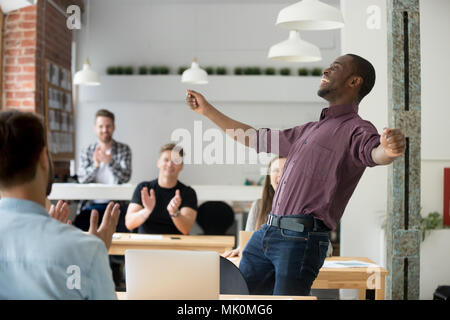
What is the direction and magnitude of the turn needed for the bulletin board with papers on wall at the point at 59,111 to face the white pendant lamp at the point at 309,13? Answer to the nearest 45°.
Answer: approximately 45° to its right

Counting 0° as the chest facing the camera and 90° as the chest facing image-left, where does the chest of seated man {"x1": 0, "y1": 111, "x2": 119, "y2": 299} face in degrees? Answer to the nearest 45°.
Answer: approximately 225°

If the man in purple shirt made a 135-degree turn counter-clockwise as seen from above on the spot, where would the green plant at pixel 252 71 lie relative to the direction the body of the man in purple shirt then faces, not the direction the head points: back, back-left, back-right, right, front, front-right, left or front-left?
left

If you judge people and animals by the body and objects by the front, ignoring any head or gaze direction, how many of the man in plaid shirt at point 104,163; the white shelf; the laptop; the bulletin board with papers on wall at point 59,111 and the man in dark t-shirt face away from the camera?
1

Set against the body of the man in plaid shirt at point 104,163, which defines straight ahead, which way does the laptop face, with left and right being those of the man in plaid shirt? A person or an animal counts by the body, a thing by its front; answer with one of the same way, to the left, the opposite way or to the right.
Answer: the opposite way

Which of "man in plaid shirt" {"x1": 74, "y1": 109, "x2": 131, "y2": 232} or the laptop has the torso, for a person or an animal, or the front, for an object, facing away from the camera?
the laptop

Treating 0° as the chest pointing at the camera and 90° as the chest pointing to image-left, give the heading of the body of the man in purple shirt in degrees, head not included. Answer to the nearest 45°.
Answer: approximately 45°

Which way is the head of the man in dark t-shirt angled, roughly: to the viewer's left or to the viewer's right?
to the viewer's right

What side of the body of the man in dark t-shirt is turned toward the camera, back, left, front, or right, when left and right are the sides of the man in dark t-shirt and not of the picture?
front

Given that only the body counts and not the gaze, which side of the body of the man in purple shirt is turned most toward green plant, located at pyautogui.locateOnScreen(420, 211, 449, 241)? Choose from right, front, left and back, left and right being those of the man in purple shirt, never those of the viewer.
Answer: back

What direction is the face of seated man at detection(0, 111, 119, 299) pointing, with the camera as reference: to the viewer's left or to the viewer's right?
to the viewer's right

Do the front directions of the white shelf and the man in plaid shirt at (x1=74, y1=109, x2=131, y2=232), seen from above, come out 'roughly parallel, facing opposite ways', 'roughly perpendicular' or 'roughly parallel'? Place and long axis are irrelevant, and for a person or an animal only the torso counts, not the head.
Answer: roughly parallel

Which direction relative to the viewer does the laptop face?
away from the camera

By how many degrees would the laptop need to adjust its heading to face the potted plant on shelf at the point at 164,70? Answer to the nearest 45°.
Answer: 0° — it already faces it

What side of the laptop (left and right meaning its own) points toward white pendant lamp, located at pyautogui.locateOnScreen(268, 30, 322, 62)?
front
